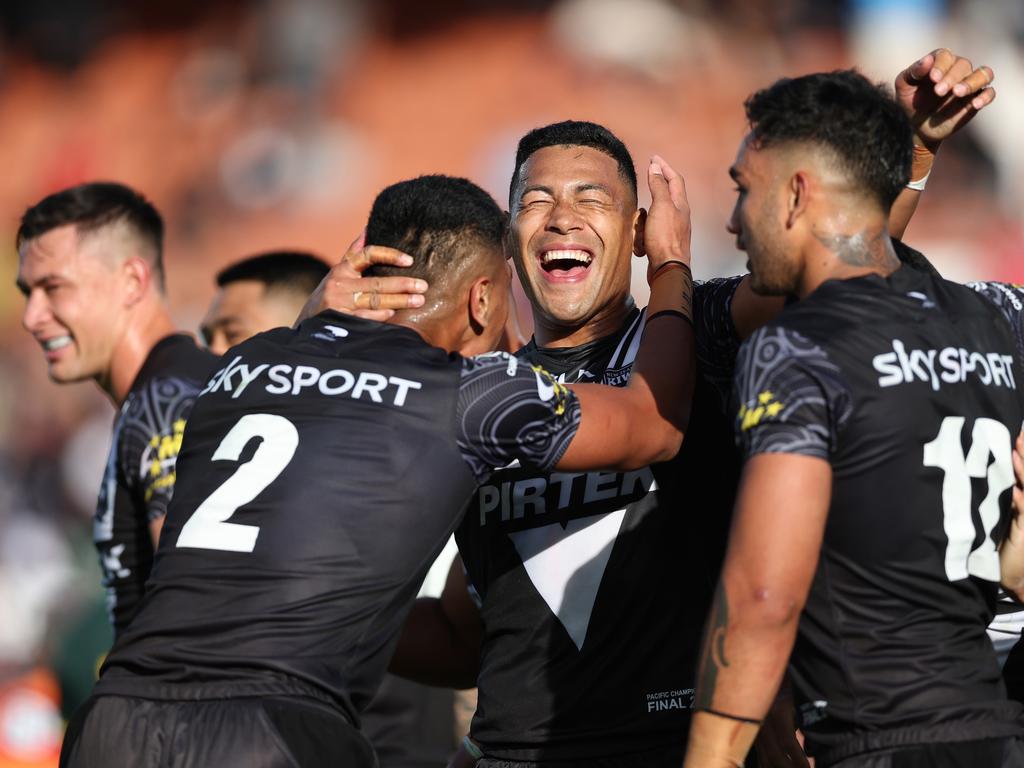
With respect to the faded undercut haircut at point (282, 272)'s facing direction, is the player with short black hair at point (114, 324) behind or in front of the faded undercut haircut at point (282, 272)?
in front

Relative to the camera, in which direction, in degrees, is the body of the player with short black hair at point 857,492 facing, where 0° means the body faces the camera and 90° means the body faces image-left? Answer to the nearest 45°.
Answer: approximately 135°

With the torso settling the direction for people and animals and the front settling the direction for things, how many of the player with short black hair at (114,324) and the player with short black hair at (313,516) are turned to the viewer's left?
1

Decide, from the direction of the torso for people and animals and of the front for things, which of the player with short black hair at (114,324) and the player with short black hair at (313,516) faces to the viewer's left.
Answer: the player with short black hair at (114,324)

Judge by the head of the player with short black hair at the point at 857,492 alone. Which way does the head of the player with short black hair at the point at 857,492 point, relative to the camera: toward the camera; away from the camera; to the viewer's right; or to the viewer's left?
to the viewer's left

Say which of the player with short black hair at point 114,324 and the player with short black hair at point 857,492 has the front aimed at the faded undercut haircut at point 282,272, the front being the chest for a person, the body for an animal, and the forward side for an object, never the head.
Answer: the player with short black hair at point 857,492

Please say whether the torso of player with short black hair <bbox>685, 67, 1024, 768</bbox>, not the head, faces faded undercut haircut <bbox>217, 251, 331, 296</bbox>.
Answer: yes

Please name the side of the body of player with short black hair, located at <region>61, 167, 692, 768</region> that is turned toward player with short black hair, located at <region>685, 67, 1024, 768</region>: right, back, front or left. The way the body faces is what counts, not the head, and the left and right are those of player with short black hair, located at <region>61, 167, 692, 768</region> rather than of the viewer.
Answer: right

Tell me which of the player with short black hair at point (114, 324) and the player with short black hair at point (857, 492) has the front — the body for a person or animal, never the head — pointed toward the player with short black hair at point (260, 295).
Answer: the player with short black hair at point (857, 492)

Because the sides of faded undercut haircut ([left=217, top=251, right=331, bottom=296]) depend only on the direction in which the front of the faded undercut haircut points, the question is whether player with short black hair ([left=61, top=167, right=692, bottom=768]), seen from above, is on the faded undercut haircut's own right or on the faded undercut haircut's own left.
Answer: on the faded undercut haircut's own left
